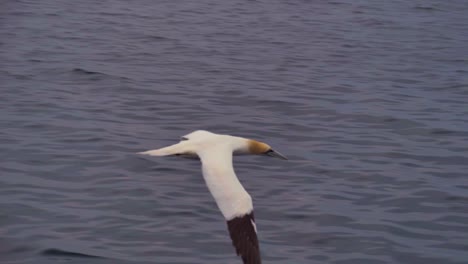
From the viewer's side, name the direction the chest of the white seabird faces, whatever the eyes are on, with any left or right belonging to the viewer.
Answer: facing to the right of the viewer
